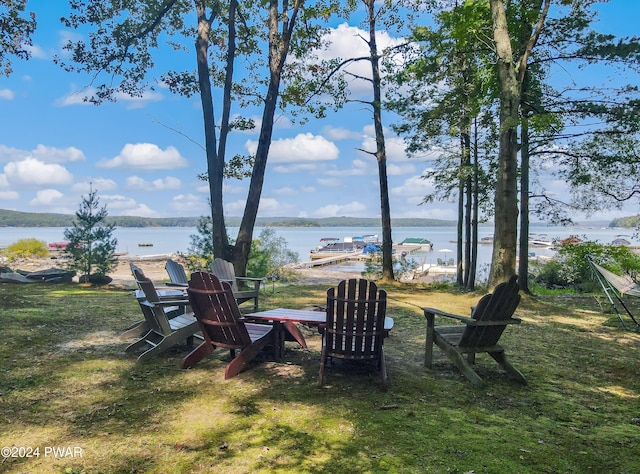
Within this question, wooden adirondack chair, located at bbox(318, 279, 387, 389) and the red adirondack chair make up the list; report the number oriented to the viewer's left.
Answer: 0

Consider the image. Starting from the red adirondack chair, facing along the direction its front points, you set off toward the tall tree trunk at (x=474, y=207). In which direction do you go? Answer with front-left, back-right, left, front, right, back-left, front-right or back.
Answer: front

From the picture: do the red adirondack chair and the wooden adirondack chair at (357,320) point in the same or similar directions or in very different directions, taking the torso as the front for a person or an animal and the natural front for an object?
same or similar directions

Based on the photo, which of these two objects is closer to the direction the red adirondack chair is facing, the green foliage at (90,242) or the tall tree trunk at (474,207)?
the tall tree trunk

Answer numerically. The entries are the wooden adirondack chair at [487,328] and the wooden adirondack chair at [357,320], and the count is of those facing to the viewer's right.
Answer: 0

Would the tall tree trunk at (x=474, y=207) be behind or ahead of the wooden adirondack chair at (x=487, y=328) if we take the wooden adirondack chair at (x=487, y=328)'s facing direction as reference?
ahead

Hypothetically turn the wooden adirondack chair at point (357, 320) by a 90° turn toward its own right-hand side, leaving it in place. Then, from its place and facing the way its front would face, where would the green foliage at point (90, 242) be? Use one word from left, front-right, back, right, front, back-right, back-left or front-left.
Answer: back-left

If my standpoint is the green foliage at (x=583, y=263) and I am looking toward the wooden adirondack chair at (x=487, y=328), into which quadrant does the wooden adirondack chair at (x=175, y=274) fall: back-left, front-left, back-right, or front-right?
front-right

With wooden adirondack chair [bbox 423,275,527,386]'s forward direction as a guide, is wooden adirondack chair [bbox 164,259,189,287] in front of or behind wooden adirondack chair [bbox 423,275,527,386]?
in front

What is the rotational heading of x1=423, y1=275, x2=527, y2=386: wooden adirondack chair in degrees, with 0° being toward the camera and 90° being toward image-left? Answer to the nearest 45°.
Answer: approximately 135°

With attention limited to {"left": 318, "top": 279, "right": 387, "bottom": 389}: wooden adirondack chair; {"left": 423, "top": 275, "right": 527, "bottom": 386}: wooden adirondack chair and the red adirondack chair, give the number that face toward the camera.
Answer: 0

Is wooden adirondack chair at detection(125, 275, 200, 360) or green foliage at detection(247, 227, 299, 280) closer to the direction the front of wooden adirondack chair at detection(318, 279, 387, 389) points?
the green foliage

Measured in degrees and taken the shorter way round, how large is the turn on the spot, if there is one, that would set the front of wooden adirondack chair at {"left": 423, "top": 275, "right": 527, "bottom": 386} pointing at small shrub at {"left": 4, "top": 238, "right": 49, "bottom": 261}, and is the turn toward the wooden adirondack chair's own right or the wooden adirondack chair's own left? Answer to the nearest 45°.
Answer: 0° — it already faces it

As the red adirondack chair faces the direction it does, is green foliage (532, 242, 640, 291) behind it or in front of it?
in front

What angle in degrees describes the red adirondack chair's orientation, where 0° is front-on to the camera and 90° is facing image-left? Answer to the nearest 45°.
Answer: approximately 225°

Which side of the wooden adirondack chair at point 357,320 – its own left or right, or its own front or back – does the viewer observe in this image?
back
